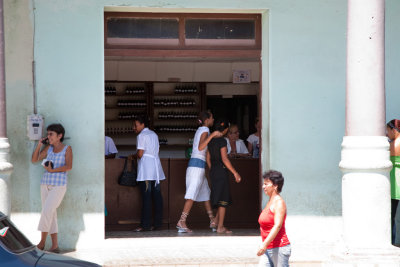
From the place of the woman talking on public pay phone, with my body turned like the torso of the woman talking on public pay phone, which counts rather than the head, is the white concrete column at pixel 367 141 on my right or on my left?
on my left

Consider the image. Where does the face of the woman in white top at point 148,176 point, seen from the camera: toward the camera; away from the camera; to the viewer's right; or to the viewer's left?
to the viewer's left

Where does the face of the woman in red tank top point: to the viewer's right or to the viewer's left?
to the viewer's left

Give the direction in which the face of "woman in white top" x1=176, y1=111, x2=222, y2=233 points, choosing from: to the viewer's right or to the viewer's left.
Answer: to the viewer's right

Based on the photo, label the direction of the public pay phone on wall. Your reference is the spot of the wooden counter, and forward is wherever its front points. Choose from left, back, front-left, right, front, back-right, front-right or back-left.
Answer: front-right

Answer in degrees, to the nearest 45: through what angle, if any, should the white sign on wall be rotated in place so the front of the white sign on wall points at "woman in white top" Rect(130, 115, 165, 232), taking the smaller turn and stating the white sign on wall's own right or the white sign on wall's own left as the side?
0° — it already faces them

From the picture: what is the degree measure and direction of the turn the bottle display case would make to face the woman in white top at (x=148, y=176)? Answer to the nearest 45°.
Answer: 0° — it already faces them

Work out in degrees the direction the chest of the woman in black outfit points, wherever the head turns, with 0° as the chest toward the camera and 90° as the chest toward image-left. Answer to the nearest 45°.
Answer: approximately 225°

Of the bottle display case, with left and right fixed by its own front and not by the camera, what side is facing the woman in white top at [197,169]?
front

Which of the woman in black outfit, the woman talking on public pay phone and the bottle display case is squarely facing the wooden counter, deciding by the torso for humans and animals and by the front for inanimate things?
the bottle display case

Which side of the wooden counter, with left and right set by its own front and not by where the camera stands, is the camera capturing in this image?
front
